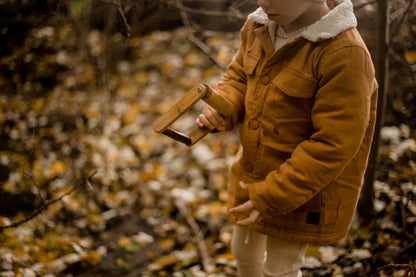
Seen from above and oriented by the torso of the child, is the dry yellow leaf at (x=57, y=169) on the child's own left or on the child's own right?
on the child's own right

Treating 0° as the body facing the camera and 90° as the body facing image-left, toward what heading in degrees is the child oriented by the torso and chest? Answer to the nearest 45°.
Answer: approximately 45°

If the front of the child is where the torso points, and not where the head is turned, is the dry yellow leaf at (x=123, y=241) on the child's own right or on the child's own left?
on the child's own right
